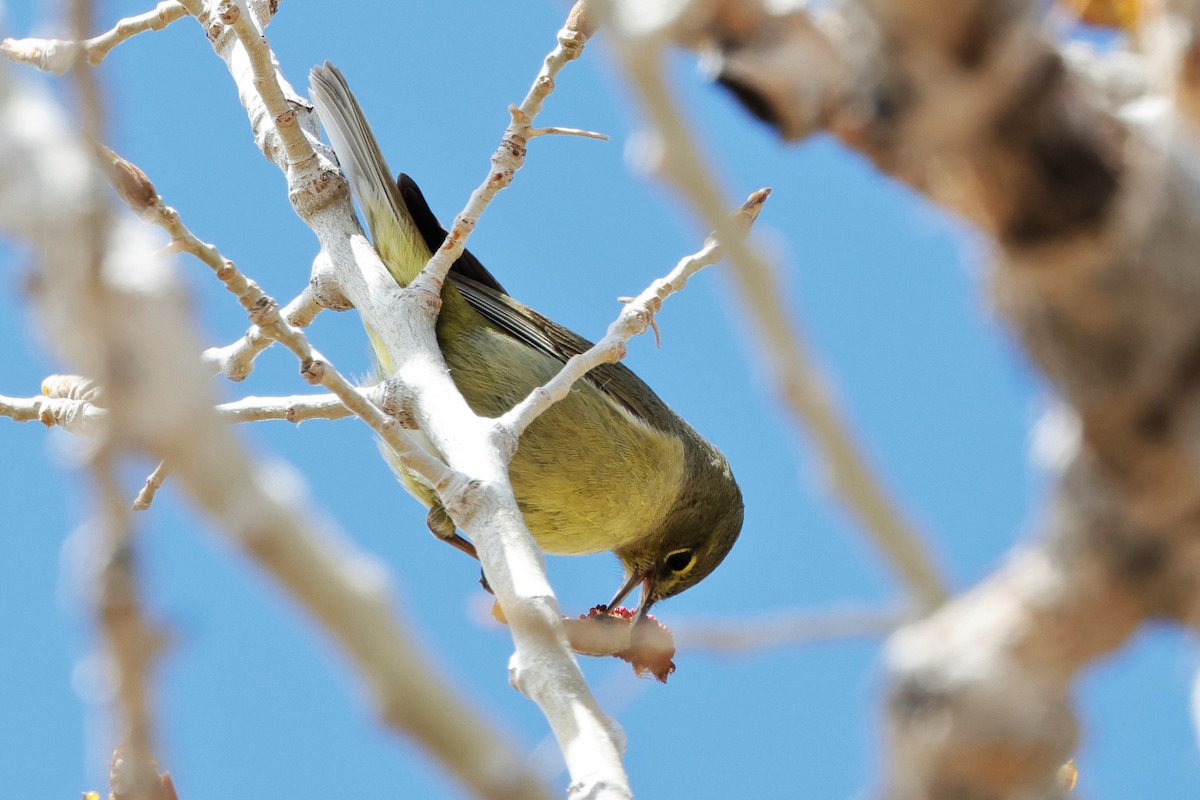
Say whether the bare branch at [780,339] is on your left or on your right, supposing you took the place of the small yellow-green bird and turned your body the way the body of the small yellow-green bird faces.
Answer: on your right

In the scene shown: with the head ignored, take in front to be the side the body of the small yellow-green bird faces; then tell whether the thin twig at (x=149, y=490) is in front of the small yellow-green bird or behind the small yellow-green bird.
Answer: behind

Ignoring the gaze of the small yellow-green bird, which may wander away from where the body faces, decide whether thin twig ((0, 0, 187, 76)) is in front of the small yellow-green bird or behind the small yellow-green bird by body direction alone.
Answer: behind

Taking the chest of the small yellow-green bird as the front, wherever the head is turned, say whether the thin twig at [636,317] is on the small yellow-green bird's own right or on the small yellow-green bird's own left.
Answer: on the small yellow-green bird's own right

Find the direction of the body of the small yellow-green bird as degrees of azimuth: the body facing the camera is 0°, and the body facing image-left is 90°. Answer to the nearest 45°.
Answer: approximately 270°

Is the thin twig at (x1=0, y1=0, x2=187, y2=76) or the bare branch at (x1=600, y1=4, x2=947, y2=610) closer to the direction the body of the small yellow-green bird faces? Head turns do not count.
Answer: the bare branch
